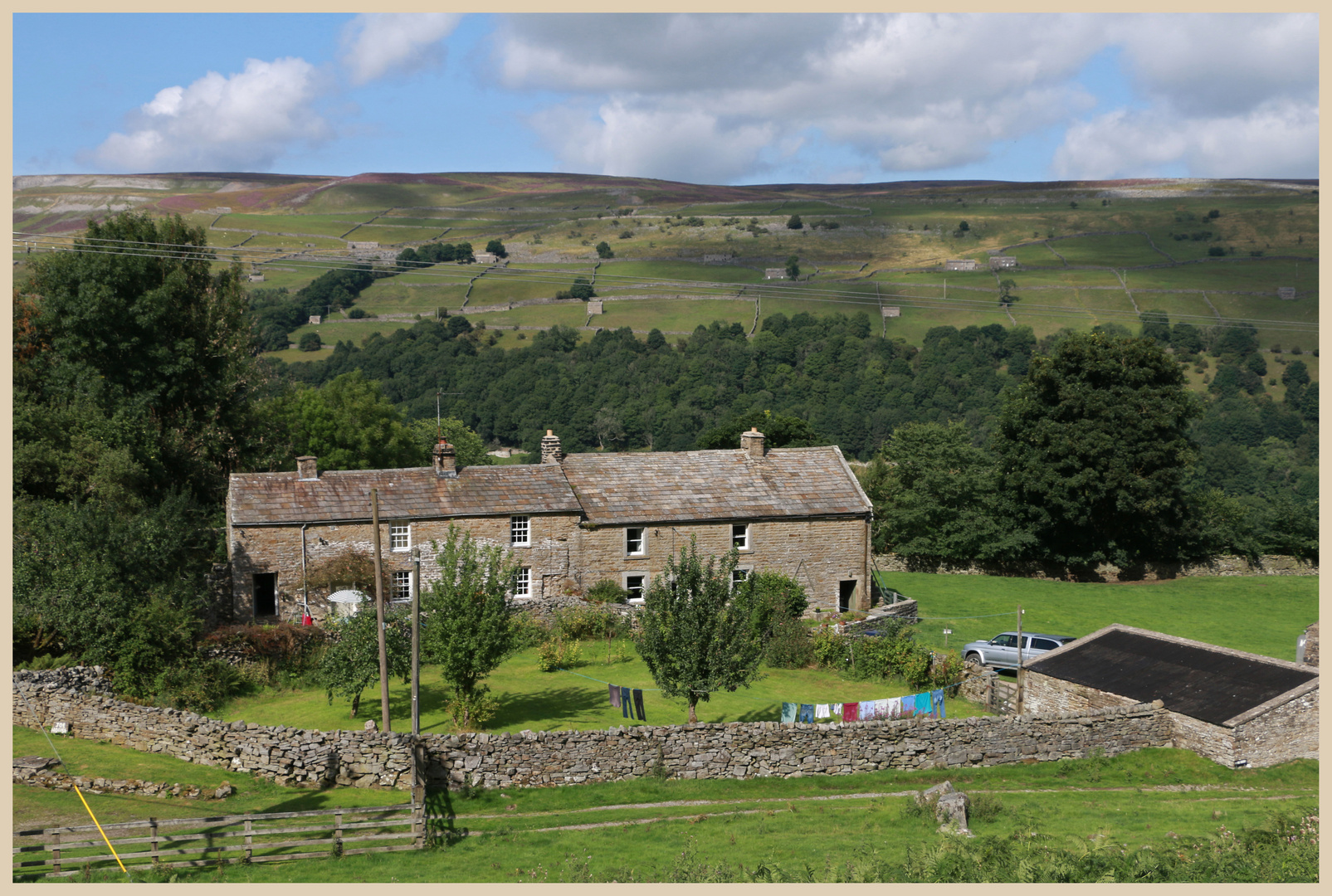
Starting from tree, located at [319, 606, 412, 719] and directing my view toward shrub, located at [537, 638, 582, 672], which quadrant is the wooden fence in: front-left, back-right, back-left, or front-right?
back-right

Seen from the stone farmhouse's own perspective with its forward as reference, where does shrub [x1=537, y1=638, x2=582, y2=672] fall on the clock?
The shrub is roughly at 12 o'clock from the stone farmhouse.

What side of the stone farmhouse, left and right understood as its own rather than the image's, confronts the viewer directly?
front

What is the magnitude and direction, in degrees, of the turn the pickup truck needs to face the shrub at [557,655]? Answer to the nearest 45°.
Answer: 0° — it already faces it

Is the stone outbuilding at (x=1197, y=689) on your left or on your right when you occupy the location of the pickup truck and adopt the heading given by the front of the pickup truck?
on your left

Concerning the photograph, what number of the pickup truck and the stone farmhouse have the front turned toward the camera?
1

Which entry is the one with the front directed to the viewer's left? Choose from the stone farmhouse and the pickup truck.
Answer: the pickup truck

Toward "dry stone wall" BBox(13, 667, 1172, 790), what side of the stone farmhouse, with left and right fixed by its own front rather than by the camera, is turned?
front

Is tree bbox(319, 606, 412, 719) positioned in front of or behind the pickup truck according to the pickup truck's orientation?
in front

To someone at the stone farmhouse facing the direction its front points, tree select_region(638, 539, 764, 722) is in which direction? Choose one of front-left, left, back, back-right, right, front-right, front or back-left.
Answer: front

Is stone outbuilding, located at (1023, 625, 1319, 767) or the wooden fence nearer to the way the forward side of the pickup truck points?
the wooden fence

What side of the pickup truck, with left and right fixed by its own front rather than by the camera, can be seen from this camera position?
left
